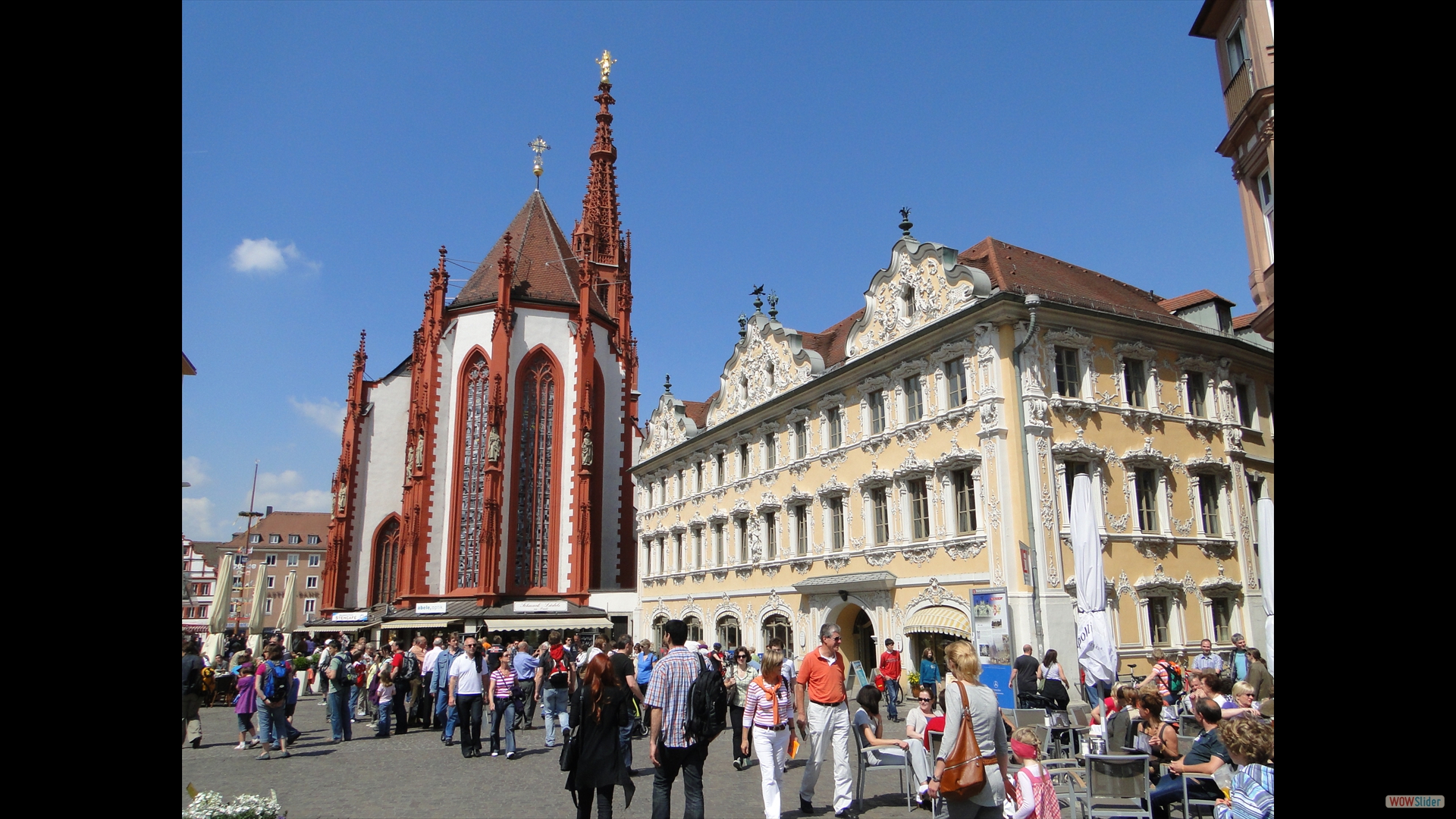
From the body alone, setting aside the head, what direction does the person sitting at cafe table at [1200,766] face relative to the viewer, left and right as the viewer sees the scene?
facing to the left of the viewer

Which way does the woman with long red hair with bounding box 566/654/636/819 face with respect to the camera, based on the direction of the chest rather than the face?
away from the camera

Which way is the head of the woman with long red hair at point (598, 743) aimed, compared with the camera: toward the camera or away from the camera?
away from the camera

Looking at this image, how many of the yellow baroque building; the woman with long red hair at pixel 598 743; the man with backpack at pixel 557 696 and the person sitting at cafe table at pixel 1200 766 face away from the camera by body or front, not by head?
2

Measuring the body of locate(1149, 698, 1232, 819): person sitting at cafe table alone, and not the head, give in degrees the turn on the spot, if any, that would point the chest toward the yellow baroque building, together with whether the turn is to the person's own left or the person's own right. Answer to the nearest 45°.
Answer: approximately 90° to the person's own right

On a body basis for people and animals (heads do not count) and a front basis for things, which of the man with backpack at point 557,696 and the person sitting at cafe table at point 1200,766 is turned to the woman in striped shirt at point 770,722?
the person sitting at cafe table

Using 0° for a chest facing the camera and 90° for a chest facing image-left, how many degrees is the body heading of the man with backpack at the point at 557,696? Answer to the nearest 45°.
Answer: approximately 180°

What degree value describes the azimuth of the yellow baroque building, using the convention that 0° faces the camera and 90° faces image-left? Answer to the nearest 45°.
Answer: approximately 45°

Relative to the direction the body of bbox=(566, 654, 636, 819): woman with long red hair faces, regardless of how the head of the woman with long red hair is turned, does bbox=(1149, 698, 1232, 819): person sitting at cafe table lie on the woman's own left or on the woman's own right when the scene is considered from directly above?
on the woman's own right

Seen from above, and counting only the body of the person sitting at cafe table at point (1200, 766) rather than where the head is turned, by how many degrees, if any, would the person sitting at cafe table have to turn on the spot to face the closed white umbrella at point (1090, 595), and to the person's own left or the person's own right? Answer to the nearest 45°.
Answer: approximately 90° to the person's own right

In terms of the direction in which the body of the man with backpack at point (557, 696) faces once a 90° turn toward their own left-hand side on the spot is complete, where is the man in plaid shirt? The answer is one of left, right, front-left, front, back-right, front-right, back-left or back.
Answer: left

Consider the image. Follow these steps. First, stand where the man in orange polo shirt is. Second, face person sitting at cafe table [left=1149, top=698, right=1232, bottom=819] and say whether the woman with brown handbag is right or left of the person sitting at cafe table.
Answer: right
